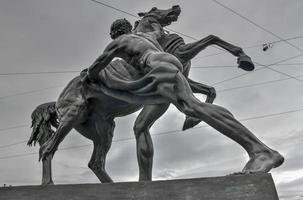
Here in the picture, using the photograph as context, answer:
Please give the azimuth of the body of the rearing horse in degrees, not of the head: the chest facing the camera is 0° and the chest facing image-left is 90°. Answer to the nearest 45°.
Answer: approximately 270°

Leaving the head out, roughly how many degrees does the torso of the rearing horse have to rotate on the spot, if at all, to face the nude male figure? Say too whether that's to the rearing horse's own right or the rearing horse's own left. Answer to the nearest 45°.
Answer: approximately 45° to the rearing horse's own right
